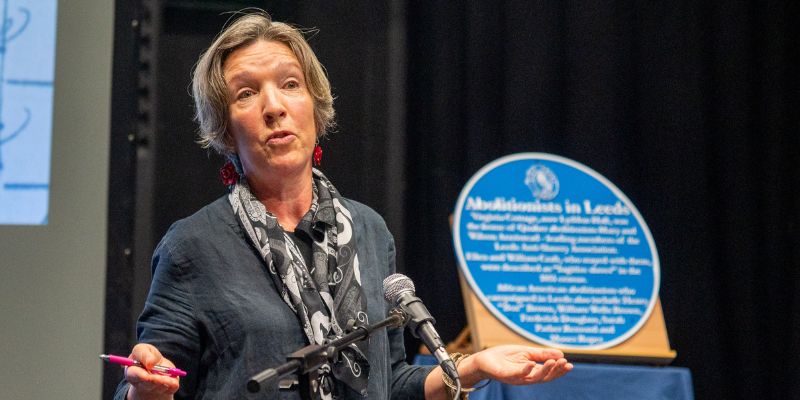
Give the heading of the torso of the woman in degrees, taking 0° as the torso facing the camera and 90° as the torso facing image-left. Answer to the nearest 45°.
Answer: approximately 315°

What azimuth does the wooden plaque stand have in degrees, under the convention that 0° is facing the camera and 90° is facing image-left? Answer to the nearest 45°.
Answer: approximately 0°

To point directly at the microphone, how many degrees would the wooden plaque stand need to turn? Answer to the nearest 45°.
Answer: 0° — it already faces it
